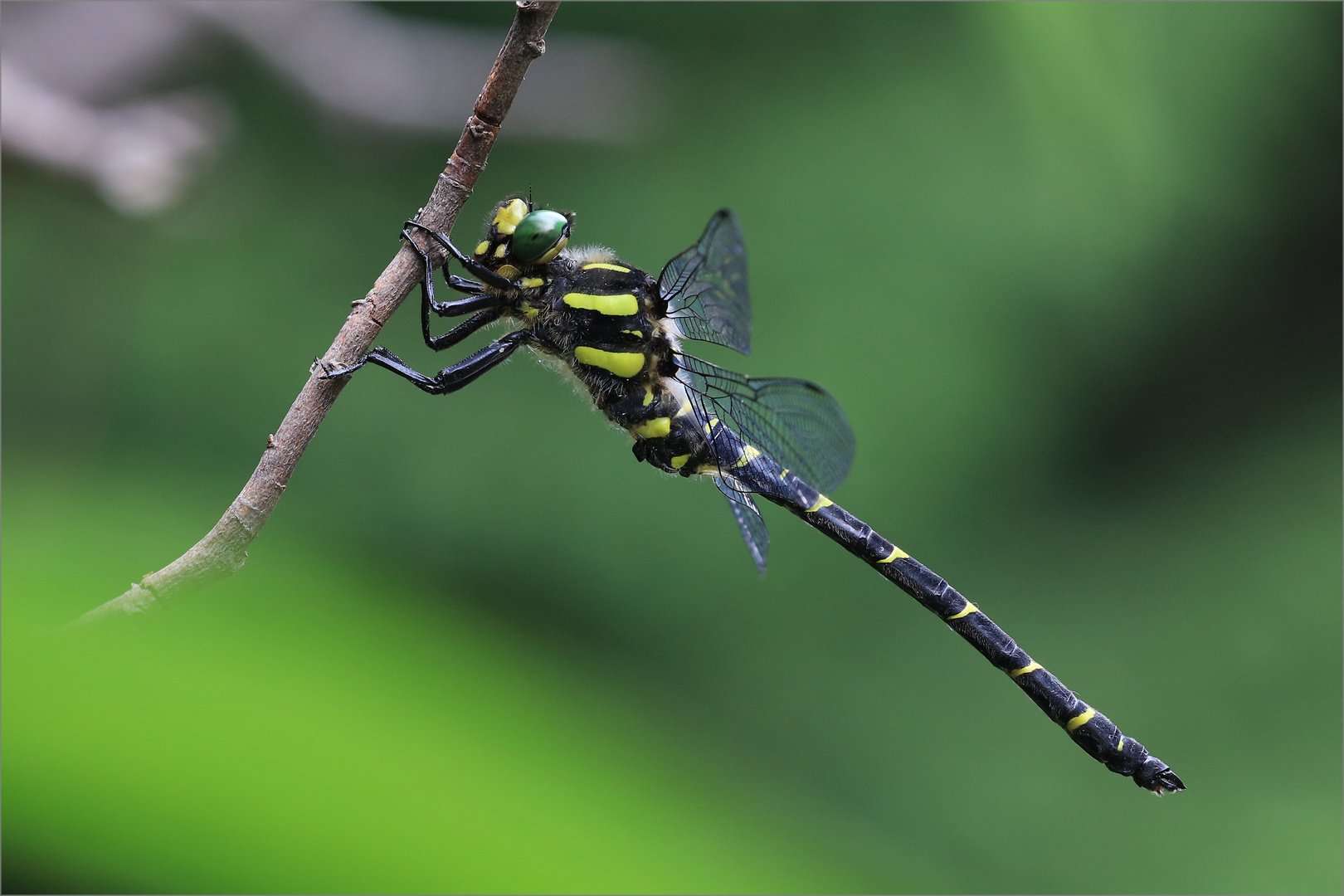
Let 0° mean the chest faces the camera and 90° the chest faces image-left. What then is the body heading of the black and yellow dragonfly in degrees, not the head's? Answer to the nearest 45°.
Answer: approximately 90°
